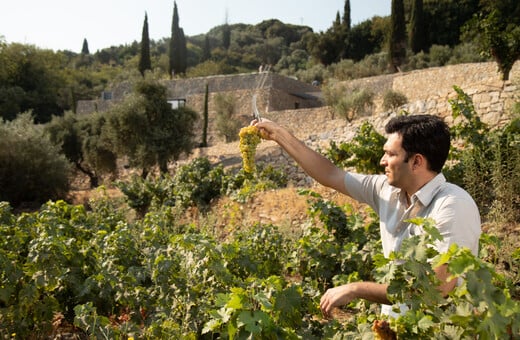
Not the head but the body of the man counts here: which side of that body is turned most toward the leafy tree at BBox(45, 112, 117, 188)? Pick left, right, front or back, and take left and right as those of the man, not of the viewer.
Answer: right

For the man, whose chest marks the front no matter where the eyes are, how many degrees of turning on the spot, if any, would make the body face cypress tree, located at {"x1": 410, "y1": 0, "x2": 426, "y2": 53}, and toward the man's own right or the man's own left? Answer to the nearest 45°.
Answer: approximately 135° to the man's own right

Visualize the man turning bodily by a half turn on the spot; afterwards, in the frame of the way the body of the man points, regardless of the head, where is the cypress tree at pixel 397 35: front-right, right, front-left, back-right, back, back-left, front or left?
front-left

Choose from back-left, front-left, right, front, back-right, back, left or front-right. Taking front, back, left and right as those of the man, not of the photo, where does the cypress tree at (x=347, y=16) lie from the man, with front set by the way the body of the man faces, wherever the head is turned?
back-right

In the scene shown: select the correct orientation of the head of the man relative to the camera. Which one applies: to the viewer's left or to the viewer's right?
to the viewer's left

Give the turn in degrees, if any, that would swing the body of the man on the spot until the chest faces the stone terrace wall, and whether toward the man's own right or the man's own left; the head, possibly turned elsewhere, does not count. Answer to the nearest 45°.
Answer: approximately 135° to the man's own right

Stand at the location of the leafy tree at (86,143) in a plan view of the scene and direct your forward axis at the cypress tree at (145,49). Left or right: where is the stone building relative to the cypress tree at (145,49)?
right

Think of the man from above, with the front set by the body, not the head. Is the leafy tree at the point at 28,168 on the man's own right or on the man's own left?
on the man's own right

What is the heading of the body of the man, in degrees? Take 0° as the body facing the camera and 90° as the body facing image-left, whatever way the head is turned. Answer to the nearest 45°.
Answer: approximately 45°
